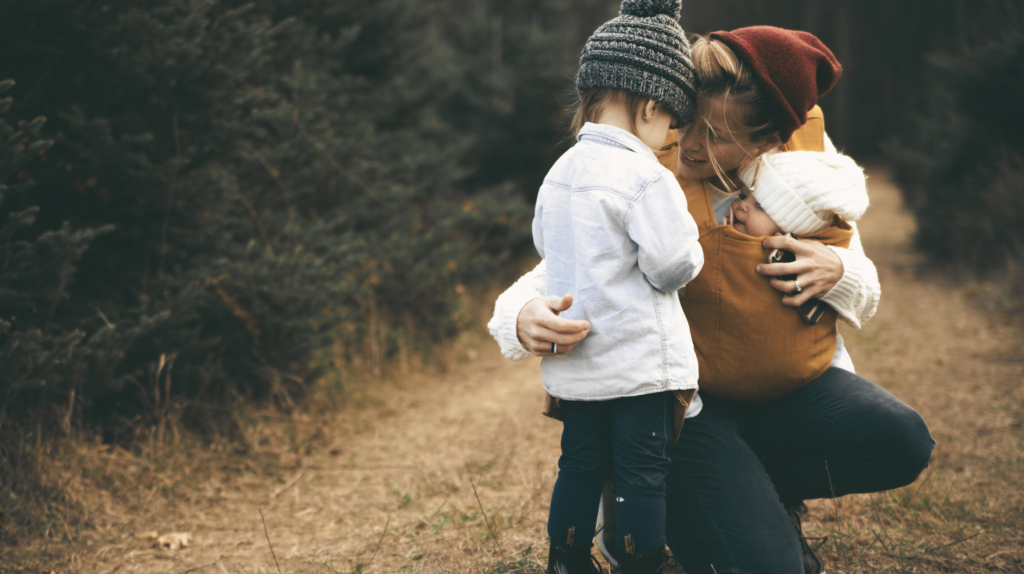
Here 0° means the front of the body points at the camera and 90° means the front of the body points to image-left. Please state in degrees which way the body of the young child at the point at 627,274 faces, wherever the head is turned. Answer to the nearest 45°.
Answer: approximately 225°

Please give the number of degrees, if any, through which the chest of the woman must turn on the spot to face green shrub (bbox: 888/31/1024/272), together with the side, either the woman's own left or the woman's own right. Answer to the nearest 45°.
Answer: approximately 180°

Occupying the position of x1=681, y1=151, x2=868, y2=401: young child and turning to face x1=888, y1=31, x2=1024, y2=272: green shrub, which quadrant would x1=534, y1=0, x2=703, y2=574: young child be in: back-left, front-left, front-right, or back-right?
back-left

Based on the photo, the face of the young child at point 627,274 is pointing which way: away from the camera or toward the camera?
away from the camera

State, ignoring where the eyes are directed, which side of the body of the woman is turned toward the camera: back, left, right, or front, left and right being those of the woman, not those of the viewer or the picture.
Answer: front

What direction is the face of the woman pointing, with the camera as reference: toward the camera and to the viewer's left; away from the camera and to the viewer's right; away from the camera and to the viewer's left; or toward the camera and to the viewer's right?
toward the camera and to the viewer's left

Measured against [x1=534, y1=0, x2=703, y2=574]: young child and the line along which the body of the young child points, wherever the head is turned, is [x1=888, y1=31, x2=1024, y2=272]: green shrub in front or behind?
in front
